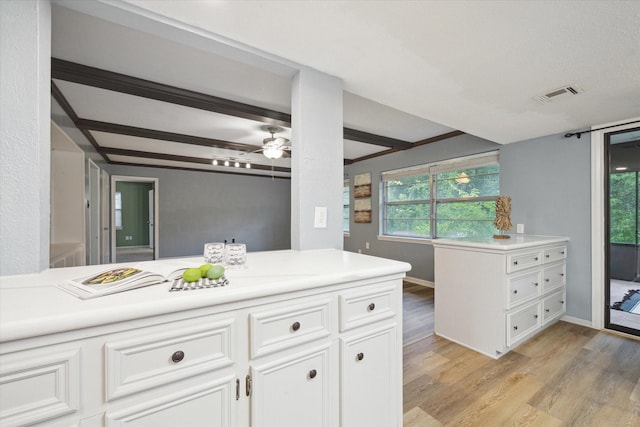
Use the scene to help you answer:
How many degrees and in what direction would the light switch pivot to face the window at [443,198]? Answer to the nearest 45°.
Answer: approximately 90° to its left

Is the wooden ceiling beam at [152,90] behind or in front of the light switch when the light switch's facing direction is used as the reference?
behind

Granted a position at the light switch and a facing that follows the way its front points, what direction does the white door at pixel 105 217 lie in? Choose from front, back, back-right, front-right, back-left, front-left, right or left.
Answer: back

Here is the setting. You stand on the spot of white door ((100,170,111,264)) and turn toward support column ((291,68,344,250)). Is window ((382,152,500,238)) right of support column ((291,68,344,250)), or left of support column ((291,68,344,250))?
left

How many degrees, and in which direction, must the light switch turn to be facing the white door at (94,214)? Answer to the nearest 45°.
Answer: approximately 180°

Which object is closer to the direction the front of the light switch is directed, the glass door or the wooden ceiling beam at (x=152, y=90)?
the glass door

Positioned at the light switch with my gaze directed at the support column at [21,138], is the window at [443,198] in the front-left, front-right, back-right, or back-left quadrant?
back-right

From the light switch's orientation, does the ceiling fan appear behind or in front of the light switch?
behind

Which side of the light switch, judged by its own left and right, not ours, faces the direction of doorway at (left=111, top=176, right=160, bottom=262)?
back

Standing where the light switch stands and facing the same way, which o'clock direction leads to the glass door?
The glass door is roughly at 10 o'clock from the light switch.

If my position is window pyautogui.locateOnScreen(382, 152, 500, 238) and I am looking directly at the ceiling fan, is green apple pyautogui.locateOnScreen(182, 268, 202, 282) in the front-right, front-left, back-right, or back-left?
front-left

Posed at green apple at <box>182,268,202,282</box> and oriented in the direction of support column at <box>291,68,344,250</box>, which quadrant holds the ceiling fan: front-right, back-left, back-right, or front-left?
front-left

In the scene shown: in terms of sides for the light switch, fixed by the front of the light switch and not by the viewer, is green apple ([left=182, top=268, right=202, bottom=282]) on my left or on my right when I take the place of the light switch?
on my right

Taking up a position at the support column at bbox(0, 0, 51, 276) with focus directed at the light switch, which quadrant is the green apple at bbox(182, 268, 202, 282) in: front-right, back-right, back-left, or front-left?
front-right

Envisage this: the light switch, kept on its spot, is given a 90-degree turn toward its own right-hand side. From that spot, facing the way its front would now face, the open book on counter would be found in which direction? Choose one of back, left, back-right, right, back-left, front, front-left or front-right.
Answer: front

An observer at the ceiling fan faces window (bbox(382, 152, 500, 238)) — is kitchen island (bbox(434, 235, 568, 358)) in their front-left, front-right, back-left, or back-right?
front-right
